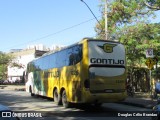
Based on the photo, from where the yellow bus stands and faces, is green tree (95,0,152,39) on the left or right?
on its right

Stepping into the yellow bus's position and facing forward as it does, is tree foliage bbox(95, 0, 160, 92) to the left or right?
on its right

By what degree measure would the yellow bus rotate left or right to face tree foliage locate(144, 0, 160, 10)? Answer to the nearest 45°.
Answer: approximately 90° to its right

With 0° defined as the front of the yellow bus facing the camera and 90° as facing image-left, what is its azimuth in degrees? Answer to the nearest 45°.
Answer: approximately 135°
